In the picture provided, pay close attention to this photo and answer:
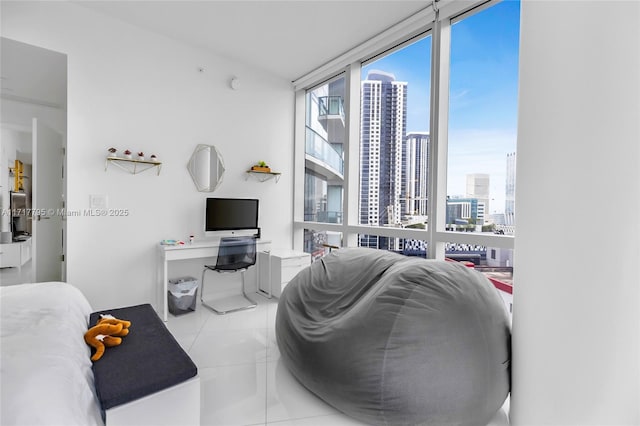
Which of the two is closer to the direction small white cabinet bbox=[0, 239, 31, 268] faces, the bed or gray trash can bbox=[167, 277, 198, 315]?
the bed

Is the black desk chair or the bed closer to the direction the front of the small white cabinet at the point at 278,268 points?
the bed

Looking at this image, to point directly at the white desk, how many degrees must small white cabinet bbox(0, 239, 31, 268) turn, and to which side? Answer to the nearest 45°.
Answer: approximately 45° to its left

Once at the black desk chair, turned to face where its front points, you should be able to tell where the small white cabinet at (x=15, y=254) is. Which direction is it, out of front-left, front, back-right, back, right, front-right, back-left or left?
front-left

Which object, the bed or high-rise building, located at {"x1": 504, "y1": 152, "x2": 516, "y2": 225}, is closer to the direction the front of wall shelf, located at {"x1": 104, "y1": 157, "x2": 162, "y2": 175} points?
the bed

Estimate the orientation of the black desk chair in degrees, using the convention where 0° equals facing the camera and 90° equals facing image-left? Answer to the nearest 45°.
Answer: approximately 135°

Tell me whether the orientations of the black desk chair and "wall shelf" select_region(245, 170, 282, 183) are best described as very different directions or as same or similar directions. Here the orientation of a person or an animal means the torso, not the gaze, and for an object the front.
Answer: very different directions

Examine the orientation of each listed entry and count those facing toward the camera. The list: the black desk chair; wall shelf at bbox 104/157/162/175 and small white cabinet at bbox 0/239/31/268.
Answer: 2

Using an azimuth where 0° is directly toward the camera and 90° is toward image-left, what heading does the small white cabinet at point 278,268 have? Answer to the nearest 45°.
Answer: approximately 315°

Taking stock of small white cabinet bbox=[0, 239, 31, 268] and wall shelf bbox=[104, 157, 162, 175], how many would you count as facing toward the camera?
2

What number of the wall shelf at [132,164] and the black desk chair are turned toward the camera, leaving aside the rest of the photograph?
1

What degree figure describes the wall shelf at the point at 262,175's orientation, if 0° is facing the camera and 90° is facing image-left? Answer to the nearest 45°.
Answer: approximately 315°

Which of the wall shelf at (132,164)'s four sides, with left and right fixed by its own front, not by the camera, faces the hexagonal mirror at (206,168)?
left
